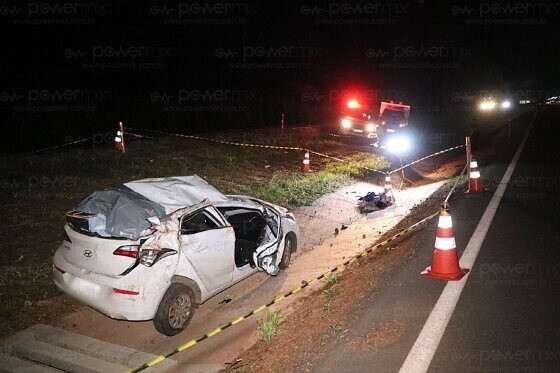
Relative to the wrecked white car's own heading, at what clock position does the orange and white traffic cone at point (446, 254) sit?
The orange and white traffic cone is roughly at 2 o'clock from the wrecked white car.

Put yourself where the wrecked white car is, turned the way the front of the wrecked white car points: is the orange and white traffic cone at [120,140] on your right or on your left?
on your left

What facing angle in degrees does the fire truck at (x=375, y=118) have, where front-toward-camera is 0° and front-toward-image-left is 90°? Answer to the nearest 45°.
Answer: approximately 0°

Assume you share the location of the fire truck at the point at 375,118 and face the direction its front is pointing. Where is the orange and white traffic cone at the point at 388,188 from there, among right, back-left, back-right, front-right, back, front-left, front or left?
front

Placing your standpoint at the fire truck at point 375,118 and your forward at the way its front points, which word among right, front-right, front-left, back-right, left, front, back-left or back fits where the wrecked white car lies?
front

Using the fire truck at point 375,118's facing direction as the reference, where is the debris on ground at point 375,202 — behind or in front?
in front

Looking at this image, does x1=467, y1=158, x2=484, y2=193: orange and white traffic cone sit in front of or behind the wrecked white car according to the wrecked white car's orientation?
in front

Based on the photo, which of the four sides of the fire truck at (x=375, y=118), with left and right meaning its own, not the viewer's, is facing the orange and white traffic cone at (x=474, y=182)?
front

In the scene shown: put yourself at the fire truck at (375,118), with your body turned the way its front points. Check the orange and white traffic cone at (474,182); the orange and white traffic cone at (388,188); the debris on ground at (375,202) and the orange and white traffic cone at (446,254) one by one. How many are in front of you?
4

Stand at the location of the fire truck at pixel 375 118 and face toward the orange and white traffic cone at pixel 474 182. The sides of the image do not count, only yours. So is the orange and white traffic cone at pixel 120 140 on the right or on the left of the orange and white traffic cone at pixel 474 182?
right

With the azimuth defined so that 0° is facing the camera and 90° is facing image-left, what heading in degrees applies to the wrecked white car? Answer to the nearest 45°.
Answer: approximately 225°

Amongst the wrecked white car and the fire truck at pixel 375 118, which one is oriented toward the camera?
the fire truck
